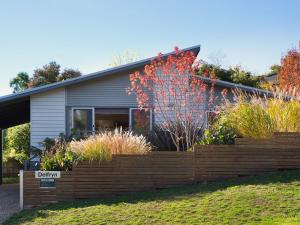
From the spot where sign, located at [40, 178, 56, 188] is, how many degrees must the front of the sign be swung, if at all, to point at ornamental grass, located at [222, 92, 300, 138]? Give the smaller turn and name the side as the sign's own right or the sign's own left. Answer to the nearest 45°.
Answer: approximately 90° to the sign's own left

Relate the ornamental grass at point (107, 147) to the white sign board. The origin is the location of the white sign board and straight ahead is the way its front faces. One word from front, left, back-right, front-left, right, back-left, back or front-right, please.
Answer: left

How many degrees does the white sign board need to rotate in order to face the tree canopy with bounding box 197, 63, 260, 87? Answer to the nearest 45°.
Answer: approximately 135° to its left

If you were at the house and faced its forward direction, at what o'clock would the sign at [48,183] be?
The sign is roughly at 12 o'clock from the house.

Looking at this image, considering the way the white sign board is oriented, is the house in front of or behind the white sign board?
behind

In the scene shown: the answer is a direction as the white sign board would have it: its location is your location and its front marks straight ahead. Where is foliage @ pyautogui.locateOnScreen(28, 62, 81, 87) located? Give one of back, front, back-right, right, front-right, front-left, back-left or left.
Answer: back

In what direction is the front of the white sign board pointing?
toward the camera

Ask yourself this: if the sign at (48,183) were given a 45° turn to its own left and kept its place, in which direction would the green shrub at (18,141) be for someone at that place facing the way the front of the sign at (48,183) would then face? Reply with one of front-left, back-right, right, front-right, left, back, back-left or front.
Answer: back-left

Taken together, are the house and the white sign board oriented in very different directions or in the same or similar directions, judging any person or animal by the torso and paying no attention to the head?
same or similar directions
